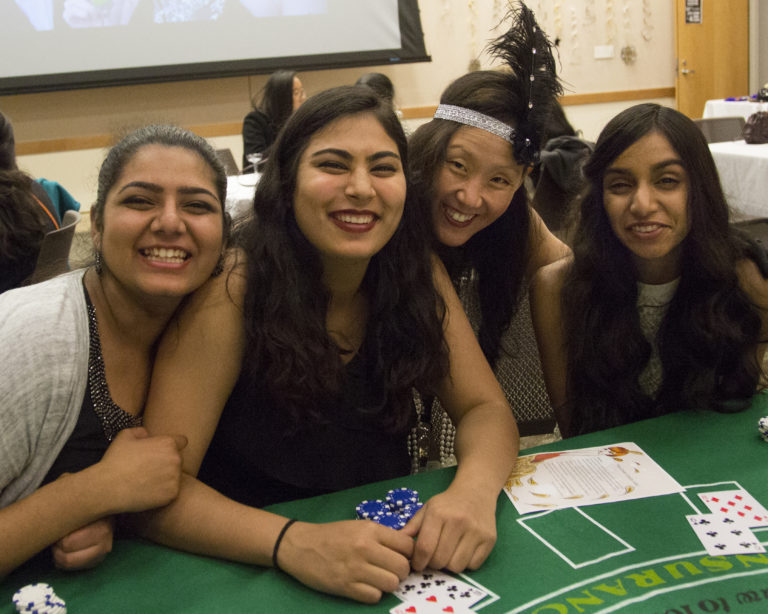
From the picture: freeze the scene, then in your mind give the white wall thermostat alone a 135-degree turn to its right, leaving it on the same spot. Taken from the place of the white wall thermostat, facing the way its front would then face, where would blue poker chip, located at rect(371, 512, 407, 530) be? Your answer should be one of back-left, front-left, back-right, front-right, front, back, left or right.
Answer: back-left

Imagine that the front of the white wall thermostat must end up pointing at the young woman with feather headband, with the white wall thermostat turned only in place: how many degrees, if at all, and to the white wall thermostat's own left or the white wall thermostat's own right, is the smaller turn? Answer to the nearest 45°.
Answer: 0° — it already faces them

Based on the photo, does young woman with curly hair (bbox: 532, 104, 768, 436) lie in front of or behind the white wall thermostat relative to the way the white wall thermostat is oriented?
in front

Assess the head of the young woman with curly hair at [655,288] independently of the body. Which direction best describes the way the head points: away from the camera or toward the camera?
toward the camera

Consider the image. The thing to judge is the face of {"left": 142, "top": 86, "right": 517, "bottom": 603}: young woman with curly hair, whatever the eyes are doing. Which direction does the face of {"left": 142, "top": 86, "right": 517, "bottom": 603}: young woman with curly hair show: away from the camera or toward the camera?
toward the camera

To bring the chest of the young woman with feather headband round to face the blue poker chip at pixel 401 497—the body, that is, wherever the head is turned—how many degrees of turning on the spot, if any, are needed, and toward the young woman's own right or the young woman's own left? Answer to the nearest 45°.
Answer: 0° — they already face it

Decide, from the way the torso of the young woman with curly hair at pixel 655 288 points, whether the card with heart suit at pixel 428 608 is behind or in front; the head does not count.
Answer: in front

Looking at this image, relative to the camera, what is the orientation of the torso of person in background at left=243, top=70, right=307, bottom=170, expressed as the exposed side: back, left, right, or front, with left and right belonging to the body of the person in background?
right

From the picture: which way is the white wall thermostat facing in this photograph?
toward the camera

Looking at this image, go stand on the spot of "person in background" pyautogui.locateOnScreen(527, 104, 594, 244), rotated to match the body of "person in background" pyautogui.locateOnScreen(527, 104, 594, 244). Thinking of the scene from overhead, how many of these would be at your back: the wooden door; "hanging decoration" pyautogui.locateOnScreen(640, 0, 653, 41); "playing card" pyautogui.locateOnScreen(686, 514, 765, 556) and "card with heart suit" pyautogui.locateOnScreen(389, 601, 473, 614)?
2

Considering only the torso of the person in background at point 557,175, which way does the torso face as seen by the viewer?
away from the camera

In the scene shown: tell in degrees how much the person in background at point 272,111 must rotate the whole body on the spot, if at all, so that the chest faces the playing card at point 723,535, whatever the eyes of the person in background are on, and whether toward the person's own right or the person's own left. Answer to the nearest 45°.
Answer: approximately 90° to the person's own right

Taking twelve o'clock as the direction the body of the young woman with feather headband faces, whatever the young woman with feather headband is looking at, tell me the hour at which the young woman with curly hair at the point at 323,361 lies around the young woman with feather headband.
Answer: The young woman with curly hair is roughly at 1 o'clock from the young woman with feather headband.

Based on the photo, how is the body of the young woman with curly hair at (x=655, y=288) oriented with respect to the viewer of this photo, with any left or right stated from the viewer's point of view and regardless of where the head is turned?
facing the viewer

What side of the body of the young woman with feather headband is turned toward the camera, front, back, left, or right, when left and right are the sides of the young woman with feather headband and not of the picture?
front

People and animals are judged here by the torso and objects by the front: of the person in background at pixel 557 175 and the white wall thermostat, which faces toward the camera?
the white wall thermostat
